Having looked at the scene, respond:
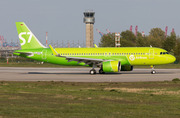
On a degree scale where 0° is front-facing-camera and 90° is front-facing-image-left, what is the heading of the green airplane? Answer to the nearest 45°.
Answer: approximately 270°
